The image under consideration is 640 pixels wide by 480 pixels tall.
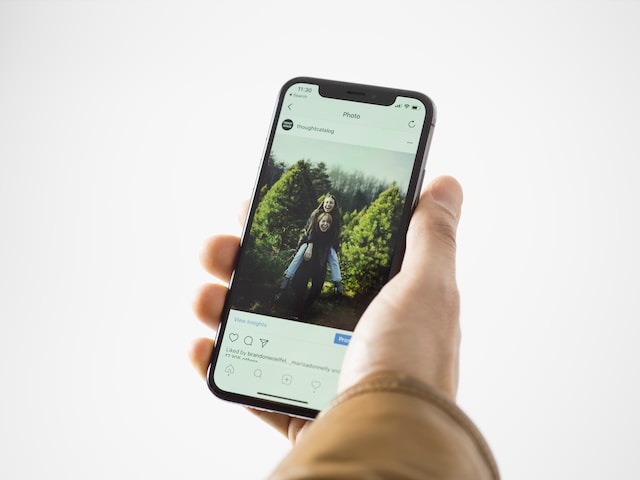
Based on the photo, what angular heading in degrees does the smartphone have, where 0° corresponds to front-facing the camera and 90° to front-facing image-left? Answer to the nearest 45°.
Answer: approximately 0°
